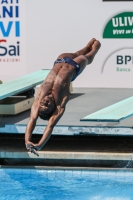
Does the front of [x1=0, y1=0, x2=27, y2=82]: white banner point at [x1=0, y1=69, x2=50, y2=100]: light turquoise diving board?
yes

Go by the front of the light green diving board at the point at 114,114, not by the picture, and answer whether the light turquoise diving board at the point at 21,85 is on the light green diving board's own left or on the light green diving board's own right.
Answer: on the light green diving board's own right

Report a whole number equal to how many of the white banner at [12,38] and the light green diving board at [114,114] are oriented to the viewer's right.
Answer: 0

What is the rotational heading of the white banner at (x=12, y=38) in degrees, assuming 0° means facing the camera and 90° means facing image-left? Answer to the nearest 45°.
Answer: approximately 0°

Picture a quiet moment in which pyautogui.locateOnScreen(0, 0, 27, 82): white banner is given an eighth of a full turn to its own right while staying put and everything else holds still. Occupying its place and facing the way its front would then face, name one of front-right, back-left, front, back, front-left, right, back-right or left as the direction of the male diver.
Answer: front-left

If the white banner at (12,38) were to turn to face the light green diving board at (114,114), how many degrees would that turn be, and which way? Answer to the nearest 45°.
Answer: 0° — it already faces it

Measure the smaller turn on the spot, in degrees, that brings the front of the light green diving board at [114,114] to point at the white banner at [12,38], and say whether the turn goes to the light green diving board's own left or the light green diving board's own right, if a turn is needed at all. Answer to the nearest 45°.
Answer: approximately 90° to the light green diving board's own right

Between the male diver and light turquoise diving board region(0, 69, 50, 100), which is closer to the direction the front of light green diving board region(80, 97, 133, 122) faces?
the male diver

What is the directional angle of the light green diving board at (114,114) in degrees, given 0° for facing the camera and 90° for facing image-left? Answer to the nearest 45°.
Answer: approximately 45°

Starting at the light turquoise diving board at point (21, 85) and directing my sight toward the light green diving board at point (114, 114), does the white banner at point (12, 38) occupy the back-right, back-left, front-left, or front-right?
back-left
